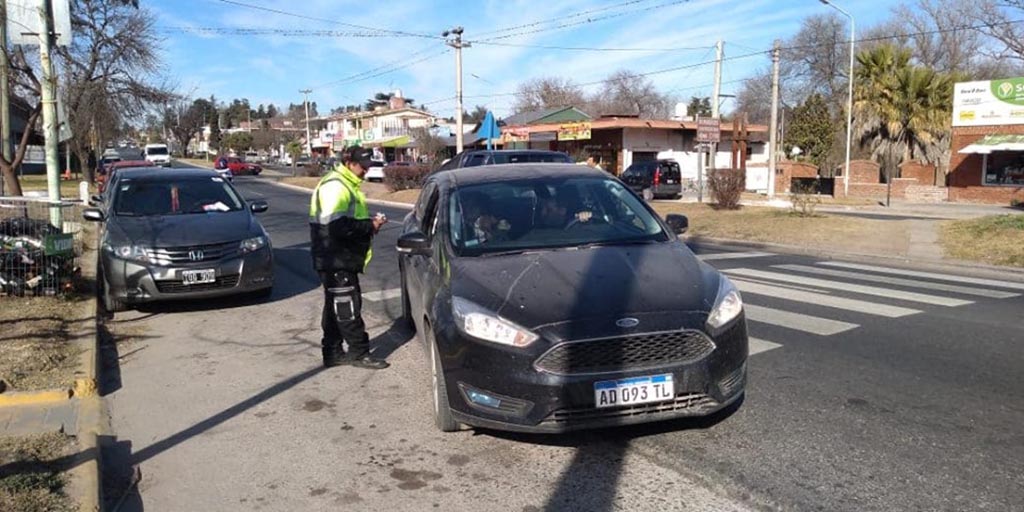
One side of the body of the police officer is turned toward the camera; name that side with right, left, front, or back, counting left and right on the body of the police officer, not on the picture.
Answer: right

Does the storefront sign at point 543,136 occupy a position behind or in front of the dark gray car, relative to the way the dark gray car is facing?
behind

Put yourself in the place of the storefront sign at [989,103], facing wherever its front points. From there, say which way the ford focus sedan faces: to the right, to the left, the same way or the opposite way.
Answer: to the left

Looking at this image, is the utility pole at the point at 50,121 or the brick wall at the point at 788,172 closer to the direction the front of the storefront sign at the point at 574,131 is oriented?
the utility pole

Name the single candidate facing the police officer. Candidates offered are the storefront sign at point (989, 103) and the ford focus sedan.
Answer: the storefront sign

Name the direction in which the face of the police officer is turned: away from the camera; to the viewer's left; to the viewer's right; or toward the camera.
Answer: to the viewer's right

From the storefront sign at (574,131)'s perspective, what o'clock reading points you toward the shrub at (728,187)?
The shrub is roughly at 10 o'clock from the storefront sign.

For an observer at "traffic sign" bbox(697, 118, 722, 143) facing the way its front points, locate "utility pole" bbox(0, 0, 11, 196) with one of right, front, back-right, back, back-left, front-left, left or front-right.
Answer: front-right

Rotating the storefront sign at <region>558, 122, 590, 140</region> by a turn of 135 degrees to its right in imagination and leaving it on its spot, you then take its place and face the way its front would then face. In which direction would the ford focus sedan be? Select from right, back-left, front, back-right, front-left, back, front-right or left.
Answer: back

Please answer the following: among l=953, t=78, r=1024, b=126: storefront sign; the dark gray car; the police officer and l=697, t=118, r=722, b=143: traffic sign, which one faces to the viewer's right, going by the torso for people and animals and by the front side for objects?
the police officer

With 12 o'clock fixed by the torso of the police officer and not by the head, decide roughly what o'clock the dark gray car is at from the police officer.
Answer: The dark gray car is roughly at 8 o'clock from the police officer.

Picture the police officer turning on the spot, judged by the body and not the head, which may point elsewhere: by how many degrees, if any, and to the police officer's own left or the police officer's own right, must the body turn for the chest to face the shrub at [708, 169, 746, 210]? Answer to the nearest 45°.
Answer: approximately 45° to the police officer's own left

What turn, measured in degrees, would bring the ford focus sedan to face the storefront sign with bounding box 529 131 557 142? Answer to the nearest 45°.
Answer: approximately 135° to its left

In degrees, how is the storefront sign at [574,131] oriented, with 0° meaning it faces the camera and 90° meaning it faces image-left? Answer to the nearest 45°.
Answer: approximately 45°

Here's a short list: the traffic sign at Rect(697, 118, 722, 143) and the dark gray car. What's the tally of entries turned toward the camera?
2

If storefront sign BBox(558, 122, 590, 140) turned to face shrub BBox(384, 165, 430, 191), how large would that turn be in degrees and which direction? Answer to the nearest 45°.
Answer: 0° — it already faces it
